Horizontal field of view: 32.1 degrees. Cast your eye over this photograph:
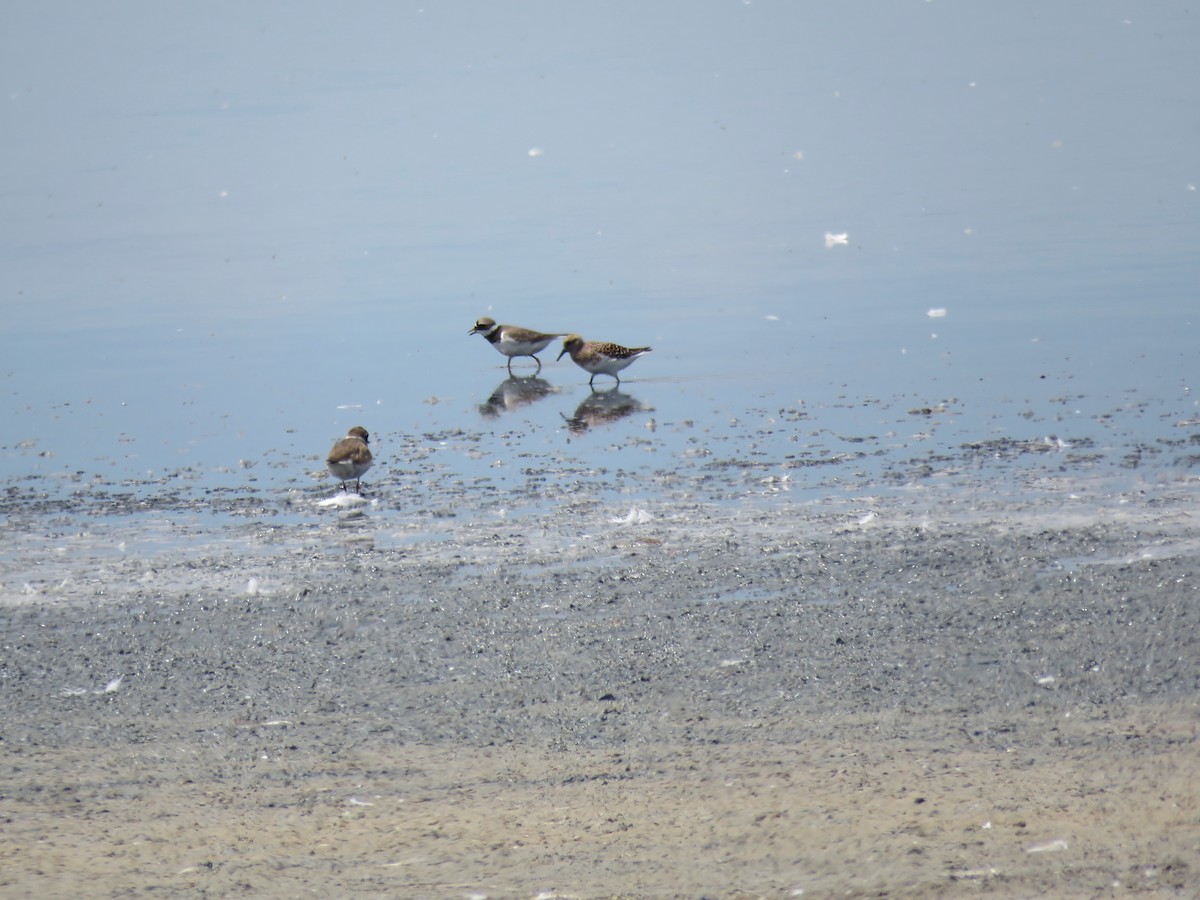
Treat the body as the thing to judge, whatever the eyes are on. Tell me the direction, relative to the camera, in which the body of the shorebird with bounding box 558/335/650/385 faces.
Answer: to the viewer's left

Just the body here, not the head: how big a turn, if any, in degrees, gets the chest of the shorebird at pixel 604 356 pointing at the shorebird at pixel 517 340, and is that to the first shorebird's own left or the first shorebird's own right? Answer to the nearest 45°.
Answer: approximately 45° to the first shorebird's own right

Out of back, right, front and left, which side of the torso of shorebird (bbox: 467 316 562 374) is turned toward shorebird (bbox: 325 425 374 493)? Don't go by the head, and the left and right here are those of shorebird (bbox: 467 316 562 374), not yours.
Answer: left

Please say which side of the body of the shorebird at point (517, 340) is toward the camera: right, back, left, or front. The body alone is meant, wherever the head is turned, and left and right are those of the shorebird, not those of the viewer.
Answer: left

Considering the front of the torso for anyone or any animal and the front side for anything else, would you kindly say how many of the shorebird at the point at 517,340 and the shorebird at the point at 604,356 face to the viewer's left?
2
